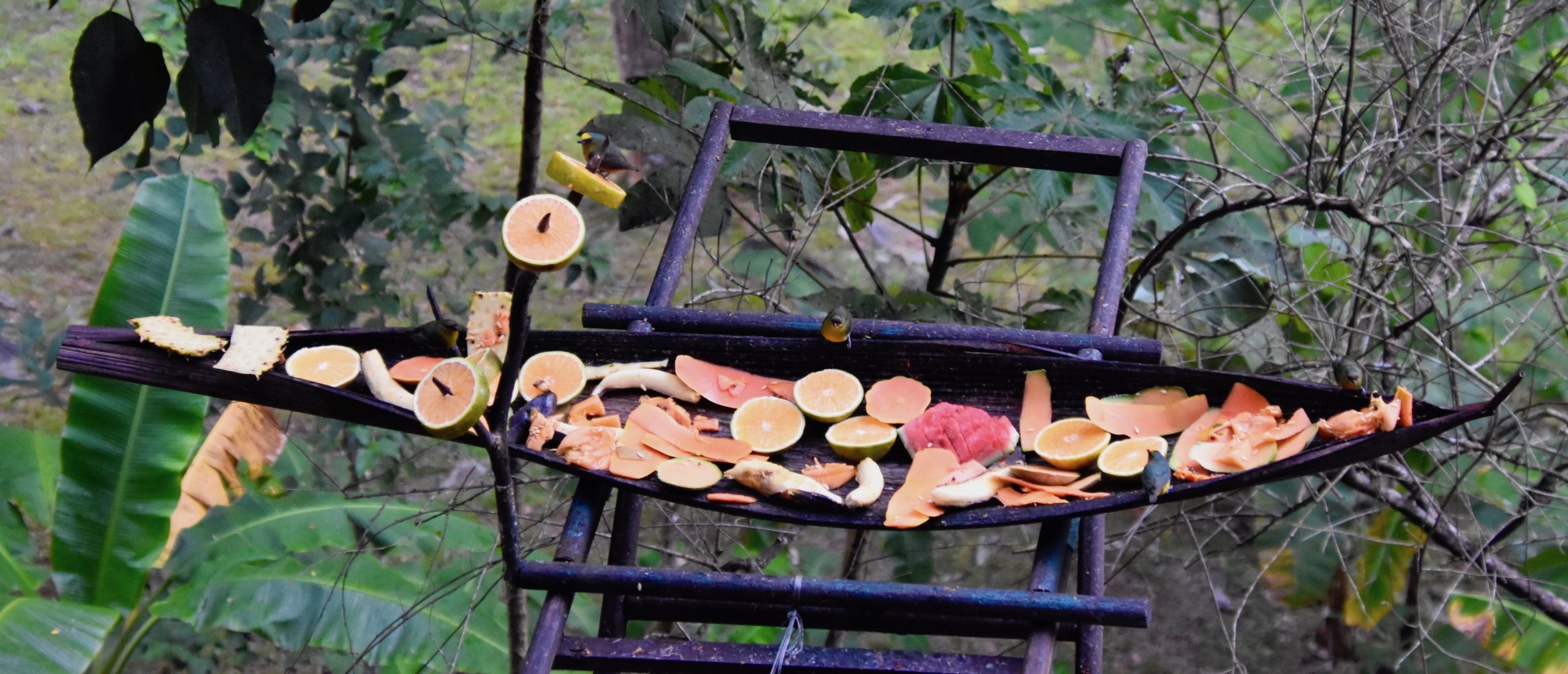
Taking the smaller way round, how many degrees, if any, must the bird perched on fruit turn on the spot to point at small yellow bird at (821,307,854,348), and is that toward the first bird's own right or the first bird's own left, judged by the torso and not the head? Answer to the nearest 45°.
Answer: approximately 135° to the first bird's own right

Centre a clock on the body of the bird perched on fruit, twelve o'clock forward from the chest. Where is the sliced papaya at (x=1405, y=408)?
The sliced papaya is roughly at 6 o'clock from the bird perched on fruit.

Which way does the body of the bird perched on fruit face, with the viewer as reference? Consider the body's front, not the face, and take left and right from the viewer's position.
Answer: facing to the left of the viewer

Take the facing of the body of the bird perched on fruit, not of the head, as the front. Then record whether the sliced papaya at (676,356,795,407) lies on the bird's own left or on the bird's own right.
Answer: on the bird's own right

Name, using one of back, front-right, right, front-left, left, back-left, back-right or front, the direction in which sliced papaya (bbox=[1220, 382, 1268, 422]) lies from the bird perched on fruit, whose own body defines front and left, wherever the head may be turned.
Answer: back

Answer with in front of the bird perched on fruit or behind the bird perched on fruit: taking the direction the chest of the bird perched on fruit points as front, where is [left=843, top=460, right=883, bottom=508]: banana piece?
behind

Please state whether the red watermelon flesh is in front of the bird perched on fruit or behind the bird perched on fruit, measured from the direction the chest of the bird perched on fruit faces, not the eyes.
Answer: behind

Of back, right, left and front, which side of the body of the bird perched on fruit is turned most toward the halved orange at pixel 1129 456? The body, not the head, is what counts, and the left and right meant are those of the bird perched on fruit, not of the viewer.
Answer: back
